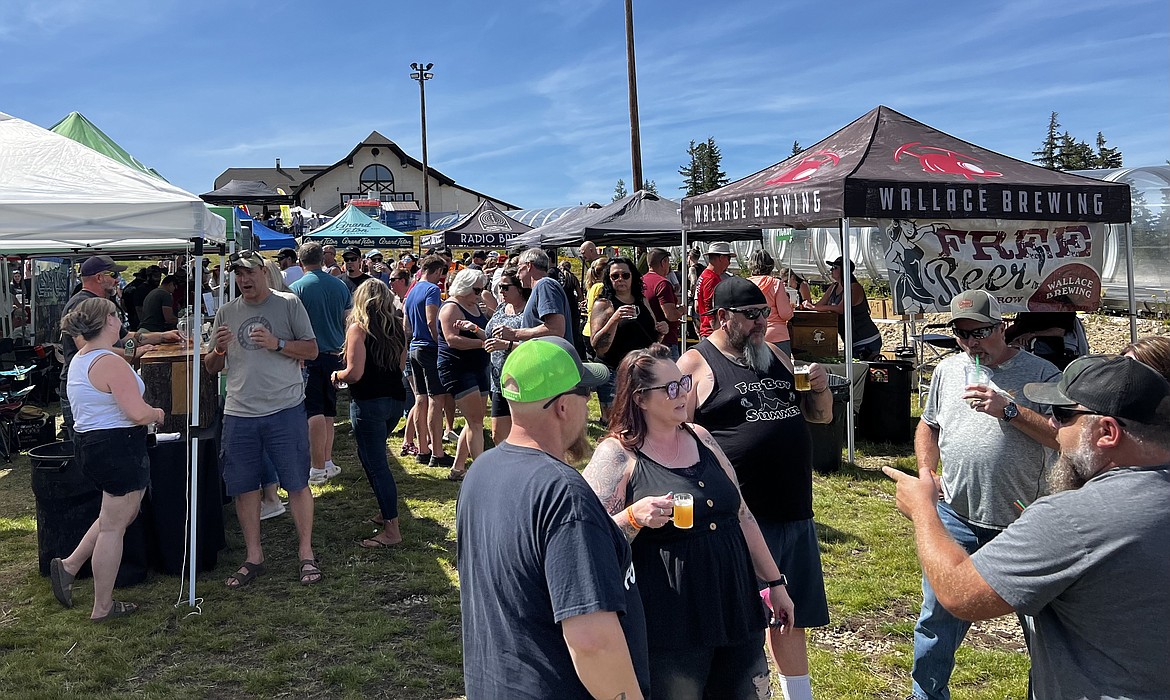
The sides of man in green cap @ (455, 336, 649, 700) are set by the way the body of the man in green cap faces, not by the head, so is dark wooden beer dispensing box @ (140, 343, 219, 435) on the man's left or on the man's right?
on the man's left

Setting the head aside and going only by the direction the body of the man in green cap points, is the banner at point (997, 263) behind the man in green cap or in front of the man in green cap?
in front

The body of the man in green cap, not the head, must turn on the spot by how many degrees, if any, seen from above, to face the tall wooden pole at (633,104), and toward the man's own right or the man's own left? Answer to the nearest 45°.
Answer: approximately 45° to the man's own left

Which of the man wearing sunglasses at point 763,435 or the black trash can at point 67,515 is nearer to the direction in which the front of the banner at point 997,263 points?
the man wearing sunglasses

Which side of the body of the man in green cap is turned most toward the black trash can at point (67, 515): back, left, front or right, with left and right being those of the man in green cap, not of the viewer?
left

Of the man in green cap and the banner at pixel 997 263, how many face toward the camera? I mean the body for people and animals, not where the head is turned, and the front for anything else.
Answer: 1

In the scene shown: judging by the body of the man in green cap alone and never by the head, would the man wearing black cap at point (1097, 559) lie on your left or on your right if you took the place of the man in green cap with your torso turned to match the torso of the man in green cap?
on your right

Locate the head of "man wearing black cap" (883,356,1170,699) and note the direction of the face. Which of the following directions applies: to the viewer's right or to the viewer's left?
to the viewer's left

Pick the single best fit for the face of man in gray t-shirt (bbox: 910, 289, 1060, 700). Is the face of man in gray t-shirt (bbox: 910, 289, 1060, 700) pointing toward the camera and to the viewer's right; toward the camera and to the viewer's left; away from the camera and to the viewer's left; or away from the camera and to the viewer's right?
toward the camera and to the viewer's left

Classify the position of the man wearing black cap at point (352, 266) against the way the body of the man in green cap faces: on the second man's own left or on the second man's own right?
on the second man's own left

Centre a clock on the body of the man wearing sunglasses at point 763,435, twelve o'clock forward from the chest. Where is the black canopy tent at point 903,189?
The black canopy tent is roughly at 8 o'clock from the man wearing sunglasses.

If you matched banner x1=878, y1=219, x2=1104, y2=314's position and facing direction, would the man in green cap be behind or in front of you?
in front

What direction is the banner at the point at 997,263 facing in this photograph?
toward the camera

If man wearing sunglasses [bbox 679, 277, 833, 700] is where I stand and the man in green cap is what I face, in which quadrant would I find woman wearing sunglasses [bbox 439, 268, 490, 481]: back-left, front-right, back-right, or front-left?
back-right

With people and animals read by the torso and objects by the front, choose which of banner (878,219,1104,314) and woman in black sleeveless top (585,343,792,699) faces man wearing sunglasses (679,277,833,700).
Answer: the banner

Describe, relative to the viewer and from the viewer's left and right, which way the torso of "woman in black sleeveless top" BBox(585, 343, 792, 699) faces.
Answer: facing the viewer and to the right of the viewer
